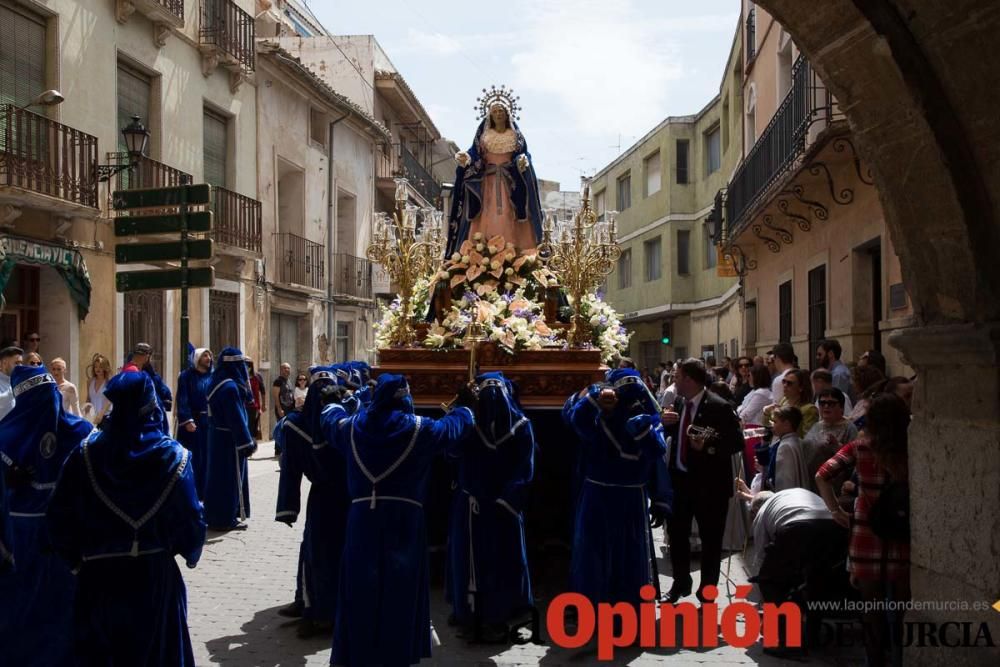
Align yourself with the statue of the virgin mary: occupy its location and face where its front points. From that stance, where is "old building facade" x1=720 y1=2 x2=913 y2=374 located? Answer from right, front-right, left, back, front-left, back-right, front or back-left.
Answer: back-left

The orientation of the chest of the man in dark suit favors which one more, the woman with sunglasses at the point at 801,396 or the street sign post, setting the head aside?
the street sign post

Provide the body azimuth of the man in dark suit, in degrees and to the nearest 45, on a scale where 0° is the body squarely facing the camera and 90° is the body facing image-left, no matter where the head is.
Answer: approximately 45°

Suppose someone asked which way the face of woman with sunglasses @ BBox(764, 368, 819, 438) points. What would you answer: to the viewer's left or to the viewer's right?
to the viewer's left

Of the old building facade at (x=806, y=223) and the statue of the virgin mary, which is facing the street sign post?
the old building facade

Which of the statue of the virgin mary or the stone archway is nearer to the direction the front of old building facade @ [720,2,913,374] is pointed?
the statue of the virgin mary

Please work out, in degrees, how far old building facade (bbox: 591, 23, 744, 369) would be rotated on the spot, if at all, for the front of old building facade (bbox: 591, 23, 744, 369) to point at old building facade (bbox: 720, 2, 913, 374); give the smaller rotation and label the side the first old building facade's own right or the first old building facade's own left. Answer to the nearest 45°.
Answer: approximately 45° to the first old building facade's own left

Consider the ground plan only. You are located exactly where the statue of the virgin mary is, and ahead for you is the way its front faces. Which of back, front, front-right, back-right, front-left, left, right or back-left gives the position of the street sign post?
right

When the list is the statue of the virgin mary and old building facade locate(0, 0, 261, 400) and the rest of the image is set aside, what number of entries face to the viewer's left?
0
